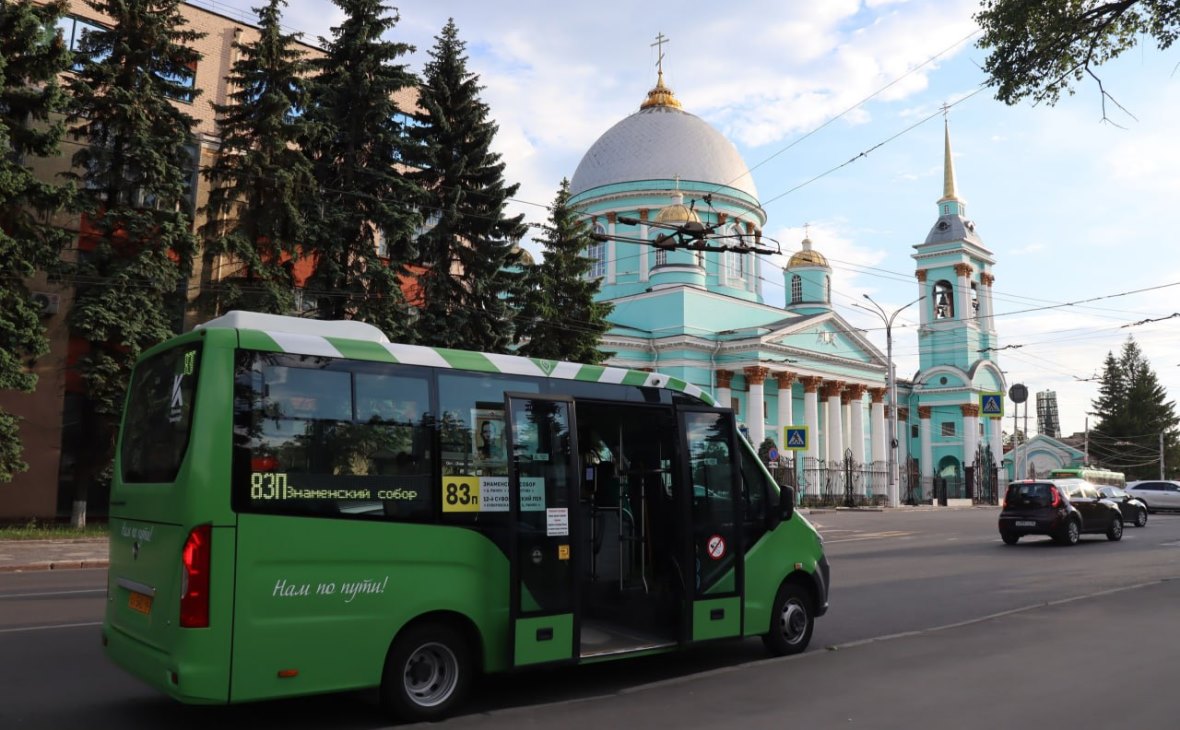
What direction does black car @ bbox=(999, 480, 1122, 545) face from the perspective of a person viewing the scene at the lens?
facing away from the viewer and to the right of the viewer

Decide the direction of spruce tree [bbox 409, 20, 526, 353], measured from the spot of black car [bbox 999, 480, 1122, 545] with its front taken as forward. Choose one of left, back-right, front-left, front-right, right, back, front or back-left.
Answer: back-left

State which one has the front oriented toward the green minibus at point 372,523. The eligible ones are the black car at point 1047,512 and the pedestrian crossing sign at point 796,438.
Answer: the pedestrian crossing sign

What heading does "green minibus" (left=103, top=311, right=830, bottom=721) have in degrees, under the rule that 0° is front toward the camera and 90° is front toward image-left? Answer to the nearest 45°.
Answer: approximately 225°

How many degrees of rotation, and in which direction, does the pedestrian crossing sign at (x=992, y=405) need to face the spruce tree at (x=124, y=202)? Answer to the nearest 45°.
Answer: approximately 45° to its right

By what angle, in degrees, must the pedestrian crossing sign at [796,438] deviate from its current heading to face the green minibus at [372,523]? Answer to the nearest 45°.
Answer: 0° — it already faces it
